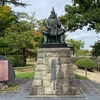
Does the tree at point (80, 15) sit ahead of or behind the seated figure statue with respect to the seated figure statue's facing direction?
behind

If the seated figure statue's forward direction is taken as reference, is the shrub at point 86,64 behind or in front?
behind

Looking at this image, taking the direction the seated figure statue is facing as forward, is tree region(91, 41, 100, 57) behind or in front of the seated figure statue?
behind

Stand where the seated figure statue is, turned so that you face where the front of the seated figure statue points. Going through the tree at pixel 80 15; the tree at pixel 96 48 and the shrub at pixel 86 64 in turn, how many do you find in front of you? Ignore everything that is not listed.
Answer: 0

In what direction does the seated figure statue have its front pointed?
toward the camera
